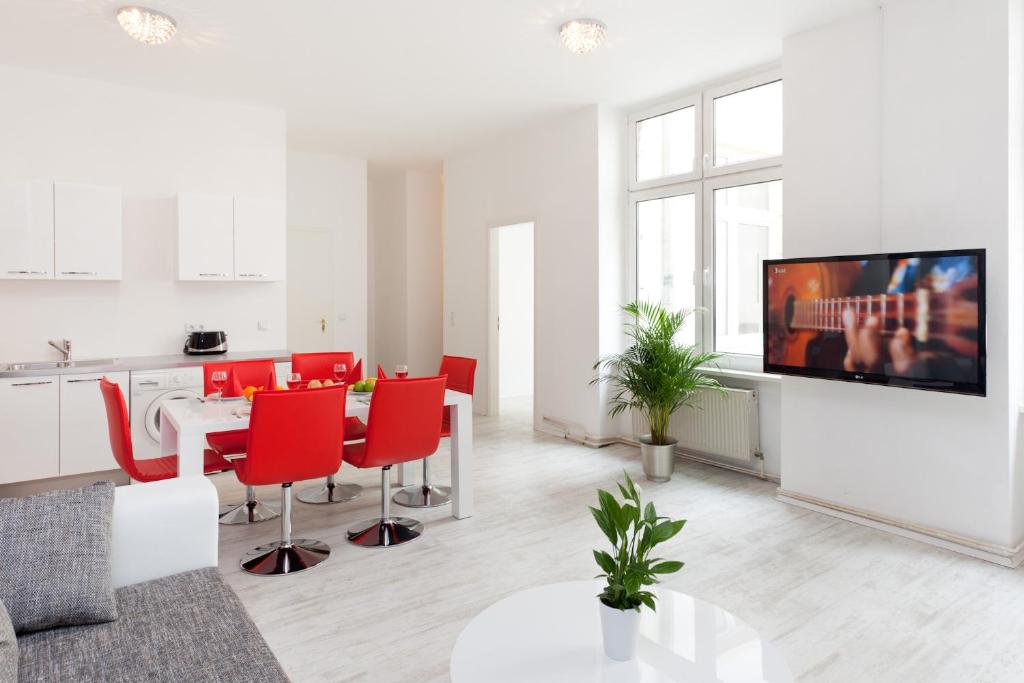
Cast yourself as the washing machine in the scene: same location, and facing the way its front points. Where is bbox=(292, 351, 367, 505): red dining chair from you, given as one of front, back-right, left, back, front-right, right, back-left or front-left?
front-left

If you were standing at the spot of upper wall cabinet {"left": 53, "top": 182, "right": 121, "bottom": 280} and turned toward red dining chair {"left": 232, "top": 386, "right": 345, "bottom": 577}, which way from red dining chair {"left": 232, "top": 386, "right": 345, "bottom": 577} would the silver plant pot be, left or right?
left

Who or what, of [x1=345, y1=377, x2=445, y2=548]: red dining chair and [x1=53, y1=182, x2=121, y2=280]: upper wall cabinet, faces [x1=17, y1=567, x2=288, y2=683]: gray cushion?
the upper wall cabinet

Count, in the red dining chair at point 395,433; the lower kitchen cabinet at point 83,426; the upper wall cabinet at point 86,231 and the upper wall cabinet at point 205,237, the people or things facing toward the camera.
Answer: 3

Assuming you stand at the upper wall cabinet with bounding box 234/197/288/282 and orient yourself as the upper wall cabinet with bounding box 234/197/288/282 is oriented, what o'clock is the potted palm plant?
The potted palm plant is roughly at 10 o'clock from the upper wall cabinet.

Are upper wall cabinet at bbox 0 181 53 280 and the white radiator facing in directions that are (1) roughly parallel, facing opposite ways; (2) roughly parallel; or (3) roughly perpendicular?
roughly perpendicular

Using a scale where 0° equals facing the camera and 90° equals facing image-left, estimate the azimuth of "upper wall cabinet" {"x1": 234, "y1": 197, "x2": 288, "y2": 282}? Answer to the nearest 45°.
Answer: approximately 0°

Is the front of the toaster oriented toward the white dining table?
yes

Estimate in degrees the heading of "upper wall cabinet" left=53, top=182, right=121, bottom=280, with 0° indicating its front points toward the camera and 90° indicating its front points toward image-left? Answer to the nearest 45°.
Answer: approximately 0°

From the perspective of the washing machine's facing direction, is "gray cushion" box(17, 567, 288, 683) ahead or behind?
ahead

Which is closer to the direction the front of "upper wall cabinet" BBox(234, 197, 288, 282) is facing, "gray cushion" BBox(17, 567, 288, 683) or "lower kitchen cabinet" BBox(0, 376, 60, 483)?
the gray cushion

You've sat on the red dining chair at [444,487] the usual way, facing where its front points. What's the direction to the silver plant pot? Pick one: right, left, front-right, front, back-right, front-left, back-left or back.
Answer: back-left
